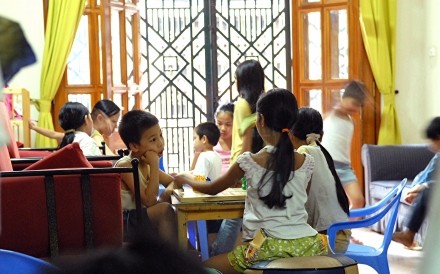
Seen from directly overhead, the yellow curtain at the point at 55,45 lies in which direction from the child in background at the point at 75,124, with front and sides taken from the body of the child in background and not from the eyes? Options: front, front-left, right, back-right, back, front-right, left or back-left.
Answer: front-left

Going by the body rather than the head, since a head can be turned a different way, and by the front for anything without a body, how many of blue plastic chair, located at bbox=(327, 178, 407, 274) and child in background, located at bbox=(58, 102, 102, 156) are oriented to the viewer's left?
1

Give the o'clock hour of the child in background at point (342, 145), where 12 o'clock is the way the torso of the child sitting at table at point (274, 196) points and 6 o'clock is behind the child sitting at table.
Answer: The child in background is roughly at 2 o'clock from the child sitting at table.

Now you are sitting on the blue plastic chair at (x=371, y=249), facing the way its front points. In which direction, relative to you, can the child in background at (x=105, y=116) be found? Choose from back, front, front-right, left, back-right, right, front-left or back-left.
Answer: front-right

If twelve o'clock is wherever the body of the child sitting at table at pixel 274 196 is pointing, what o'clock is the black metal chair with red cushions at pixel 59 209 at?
The black metal chair with red cushions is roughly at 10 o'clock from the child sitting at table.

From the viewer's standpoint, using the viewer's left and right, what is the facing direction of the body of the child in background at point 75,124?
facing away from the viewer and to the right of the viewer

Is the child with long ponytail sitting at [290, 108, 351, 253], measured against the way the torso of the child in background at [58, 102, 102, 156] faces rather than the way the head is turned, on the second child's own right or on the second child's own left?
on the second child's own right

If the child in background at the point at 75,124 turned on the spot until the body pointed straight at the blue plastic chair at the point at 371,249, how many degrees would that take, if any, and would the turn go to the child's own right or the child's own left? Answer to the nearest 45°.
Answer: approximately 90° to the child's own right

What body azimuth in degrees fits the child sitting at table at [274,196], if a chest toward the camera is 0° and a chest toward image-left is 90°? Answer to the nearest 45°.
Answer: approximately 135°

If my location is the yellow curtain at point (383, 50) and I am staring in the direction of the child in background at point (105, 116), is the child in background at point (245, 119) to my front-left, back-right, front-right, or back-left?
front-left

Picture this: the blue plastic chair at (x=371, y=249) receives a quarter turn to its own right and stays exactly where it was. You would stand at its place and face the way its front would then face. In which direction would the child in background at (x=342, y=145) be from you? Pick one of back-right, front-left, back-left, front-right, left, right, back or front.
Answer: front

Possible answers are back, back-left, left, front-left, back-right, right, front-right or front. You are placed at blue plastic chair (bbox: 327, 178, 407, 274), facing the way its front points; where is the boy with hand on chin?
front

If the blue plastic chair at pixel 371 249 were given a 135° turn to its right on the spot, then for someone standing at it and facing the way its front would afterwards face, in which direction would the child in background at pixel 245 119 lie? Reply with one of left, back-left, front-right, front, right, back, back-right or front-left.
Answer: left

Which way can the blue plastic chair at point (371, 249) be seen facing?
to the viewer's left

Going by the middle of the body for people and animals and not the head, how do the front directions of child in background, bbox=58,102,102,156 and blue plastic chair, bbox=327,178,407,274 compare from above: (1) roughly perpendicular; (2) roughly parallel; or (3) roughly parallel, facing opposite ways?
roughly perpendicular
